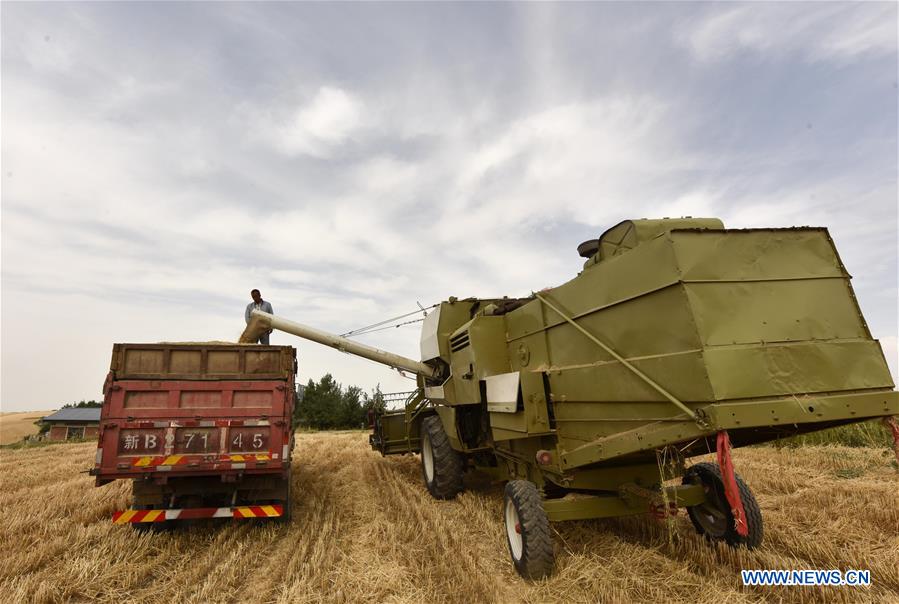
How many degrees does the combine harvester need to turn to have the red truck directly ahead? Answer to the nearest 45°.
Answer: approximately 45° to its left

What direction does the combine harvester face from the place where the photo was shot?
facing away from the viewer and to the left of the viewer

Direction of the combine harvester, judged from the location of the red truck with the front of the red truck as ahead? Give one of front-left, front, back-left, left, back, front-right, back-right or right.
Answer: back-right

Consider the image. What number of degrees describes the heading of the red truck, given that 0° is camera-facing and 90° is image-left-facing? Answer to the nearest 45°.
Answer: approximately 180°

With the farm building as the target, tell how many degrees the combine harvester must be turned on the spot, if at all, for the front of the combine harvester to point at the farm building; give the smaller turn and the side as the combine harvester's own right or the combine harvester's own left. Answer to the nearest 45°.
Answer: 0° — it already faces it
